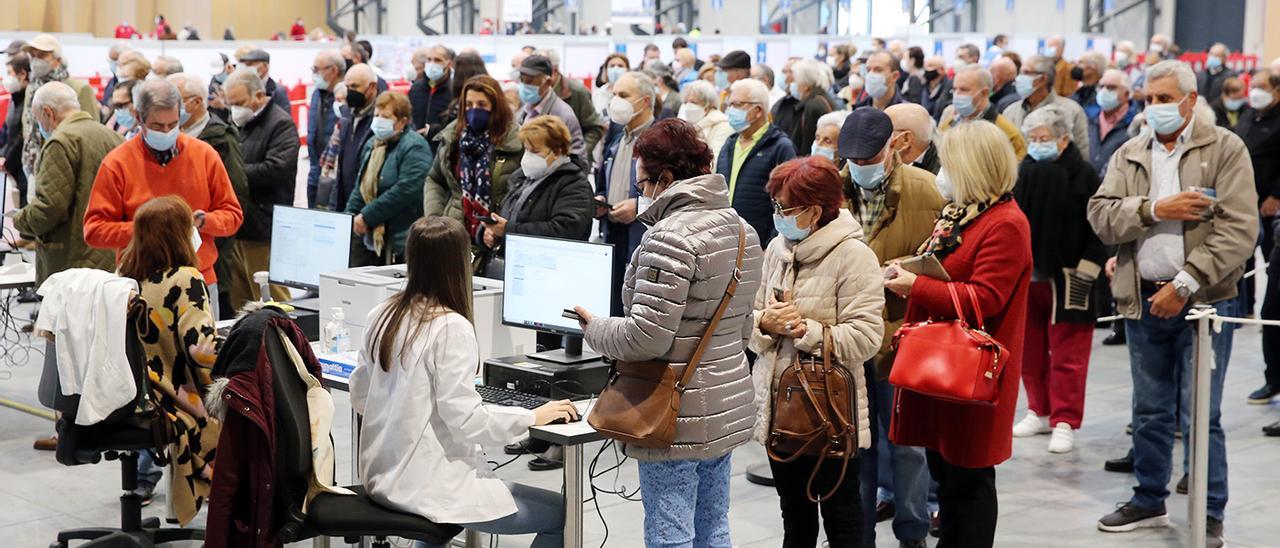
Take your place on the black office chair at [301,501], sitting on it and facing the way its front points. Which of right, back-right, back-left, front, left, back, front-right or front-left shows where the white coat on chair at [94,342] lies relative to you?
back-left

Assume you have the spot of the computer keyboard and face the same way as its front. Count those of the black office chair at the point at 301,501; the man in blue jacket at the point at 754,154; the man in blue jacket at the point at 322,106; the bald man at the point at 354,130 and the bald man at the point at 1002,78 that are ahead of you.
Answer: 1

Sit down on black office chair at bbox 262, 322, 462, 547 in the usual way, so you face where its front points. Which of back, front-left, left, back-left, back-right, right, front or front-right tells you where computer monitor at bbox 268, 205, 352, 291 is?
left

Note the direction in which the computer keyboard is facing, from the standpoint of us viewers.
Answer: facing the viewer and to the left of the viewer

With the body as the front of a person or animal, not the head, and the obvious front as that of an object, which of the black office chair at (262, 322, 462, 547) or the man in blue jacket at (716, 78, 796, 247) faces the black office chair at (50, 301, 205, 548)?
the man in blue jacket

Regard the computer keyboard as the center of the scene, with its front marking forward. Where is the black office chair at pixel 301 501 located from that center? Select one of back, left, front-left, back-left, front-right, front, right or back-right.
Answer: front

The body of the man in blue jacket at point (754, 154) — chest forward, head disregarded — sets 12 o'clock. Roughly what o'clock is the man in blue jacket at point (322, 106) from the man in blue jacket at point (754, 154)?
the man in blue jacket at point (322, 106) is roughly at 3 o'clock from the man in blue jacket at point (754, 154).

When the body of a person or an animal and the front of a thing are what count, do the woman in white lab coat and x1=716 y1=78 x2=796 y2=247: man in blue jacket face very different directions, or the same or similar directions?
very different directions

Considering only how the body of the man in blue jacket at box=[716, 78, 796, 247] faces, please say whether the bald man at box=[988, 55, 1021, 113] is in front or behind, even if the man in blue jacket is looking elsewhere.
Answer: behind

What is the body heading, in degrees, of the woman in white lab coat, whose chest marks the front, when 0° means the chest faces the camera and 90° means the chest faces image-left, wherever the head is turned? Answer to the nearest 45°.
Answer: approximately 225°

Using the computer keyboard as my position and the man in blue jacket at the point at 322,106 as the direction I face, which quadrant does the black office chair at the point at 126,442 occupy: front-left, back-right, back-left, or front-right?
front-left

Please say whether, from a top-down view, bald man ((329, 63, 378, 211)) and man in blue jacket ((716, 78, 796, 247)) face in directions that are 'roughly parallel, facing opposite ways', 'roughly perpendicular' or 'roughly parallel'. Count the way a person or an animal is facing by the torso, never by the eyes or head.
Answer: roughly parallel

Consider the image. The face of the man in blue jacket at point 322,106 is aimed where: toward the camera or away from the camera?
toward the camera

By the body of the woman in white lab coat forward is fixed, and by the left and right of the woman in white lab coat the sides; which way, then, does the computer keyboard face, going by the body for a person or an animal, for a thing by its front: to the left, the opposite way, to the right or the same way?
the opposite way
